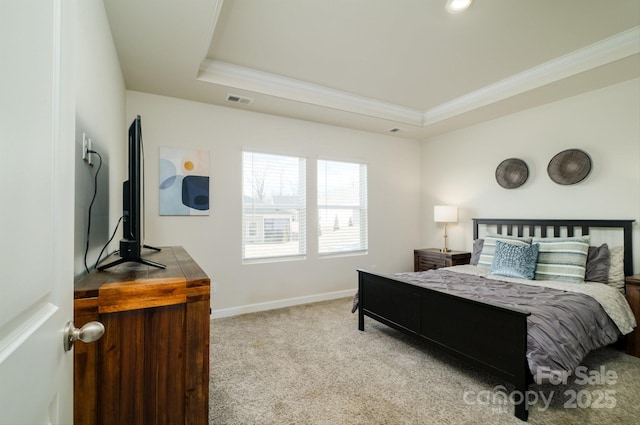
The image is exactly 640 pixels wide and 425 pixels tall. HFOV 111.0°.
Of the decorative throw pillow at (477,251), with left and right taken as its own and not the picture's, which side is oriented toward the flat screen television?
front

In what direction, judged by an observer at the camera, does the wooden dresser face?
facing to the right of the viewer

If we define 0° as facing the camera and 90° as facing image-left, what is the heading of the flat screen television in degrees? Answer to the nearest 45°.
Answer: approximately 270°

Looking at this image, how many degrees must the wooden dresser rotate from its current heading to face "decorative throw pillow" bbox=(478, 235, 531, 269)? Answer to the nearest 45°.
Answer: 0° — it already faces it

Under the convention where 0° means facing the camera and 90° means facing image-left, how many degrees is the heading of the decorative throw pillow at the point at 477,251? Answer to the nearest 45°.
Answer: approximately 45°

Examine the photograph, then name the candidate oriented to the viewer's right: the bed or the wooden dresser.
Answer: the wooden dresser

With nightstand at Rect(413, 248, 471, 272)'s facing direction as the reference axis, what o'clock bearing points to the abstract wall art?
The abstract wall art is roughly at 12 o'clock from the nightstand.

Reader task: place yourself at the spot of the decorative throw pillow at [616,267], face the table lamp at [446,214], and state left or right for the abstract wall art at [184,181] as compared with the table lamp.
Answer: left

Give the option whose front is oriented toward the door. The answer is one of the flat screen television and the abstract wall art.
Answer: the abstract wall art

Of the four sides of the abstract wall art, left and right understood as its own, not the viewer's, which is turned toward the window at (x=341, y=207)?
left
